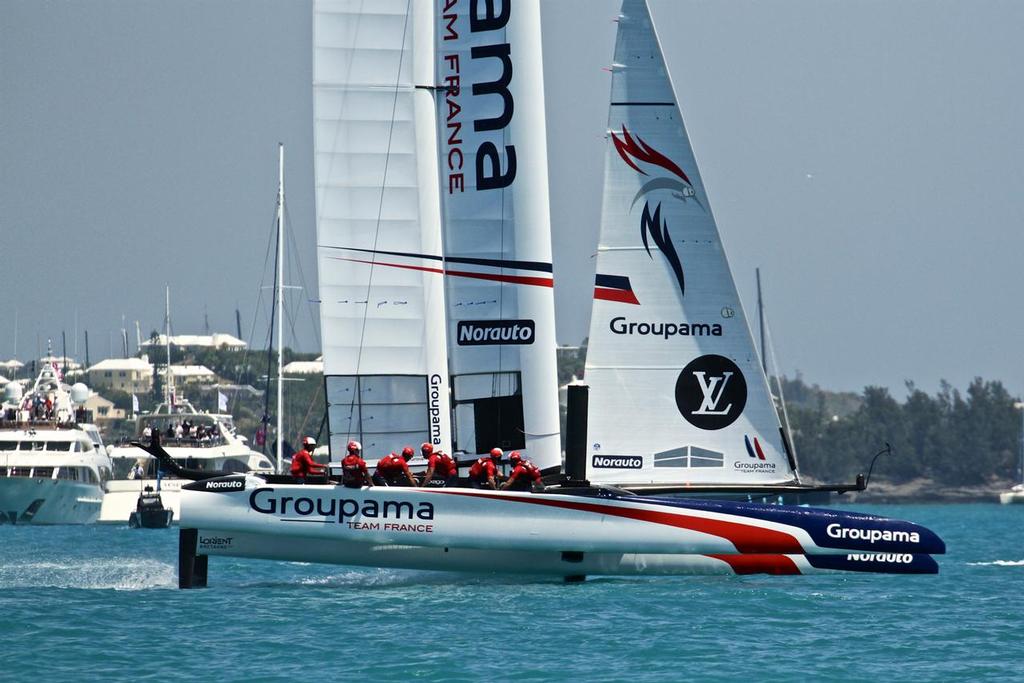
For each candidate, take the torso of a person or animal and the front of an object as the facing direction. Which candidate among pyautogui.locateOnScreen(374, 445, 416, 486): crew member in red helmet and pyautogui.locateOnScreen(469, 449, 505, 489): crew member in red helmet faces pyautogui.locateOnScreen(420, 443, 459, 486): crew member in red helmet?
pyautogui.locateOnScreen(374, 445, 416, 486): crew member in red helmet

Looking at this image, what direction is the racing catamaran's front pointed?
to the viewer's right

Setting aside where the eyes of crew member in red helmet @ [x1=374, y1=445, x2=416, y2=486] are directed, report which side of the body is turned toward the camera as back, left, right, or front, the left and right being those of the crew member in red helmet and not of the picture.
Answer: right

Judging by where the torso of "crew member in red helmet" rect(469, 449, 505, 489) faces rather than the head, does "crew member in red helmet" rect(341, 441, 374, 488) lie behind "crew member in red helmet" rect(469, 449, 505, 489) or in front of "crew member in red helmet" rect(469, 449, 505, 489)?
behind

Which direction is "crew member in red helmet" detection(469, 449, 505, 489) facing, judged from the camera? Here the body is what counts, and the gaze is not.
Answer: to the viewer's right

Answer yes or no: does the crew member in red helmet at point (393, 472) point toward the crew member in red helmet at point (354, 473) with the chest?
no

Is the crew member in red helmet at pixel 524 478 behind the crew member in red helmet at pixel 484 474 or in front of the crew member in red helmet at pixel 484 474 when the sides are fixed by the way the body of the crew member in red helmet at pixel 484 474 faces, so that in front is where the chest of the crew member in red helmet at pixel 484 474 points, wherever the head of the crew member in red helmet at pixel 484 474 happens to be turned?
in front
